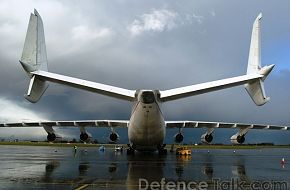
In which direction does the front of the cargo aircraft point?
away from the camera
